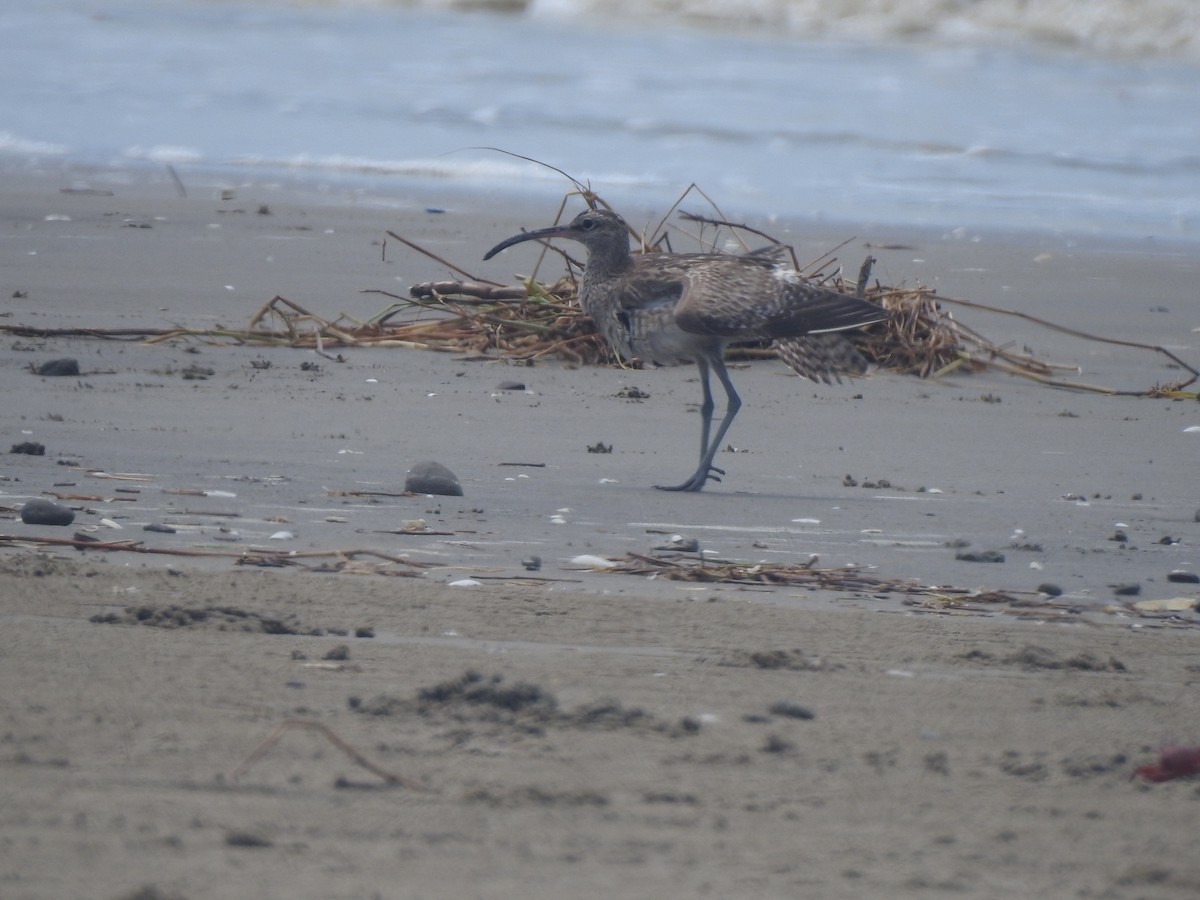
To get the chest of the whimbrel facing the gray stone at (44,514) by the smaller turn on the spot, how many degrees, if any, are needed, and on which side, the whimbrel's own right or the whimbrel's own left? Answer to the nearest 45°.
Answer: approximately 45° to the whimbrel's own left

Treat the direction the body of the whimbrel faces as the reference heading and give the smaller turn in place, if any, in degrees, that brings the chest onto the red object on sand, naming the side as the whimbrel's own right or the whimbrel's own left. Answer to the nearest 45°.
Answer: approximately 90° to the whimbrel's own left

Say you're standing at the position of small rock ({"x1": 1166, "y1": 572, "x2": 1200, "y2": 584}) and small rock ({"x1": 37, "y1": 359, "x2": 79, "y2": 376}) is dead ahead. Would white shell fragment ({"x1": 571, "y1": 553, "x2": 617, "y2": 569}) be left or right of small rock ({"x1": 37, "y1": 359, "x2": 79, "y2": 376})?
left

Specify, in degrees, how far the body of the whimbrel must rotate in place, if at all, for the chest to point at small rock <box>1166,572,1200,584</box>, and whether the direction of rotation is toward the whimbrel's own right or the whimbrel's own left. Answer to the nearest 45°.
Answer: approximately 135° to the whimbrel's own left

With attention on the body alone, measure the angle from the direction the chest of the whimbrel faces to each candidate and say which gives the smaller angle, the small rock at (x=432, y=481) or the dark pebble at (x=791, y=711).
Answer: the small rock

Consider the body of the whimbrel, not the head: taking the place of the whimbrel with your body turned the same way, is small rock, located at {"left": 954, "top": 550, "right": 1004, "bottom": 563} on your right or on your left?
on your left

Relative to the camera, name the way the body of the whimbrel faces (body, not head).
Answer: to the viewer's left

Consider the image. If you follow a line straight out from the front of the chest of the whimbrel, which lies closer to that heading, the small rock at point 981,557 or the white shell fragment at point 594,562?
the white shell fragment

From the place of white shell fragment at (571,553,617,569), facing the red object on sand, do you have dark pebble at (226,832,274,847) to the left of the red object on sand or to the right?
right

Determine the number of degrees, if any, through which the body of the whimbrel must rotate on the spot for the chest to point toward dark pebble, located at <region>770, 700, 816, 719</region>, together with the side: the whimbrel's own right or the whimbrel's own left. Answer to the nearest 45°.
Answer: approximately 90° to the whimbrel's own left

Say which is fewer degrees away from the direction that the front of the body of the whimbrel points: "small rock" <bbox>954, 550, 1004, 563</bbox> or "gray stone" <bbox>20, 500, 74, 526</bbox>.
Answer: the gray stone

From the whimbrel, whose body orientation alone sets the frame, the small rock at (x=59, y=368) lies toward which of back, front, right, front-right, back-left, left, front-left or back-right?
front

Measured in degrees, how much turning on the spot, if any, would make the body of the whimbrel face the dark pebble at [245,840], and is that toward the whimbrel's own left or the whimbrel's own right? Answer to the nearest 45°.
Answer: approximately 90° to the whimbrel's own left
